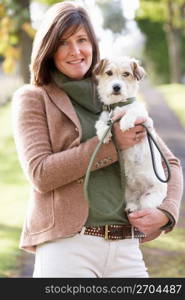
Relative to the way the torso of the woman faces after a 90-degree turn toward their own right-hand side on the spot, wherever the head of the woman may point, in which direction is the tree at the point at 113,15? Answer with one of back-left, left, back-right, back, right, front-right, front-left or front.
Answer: back-right

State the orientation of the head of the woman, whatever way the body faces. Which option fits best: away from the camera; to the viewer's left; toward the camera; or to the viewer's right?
toward the camera

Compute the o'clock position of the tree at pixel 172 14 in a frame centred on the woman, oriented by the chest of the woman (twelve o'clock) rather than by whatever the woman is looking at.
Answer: The tree is roughly at 8 o'clock from the woman.
